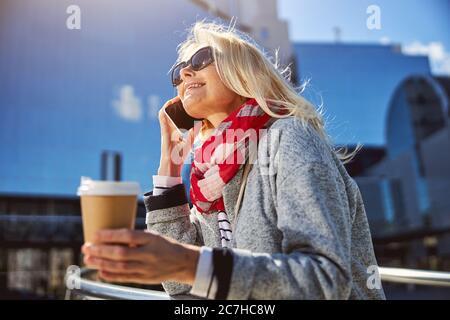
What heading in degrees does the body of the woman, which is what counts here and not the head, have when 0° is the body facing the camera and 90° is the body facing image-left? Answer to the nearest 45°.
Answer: approximately 45°
